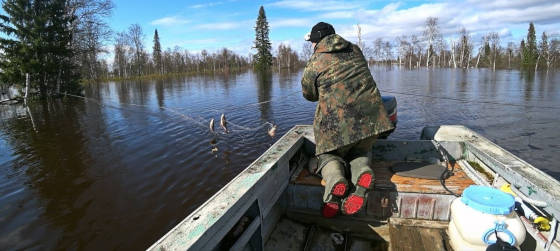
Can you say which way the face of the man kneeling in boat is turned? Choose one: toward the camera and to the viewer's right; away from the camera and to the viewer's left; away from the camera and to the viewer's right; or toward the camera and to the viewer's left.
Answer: away from the camera and to the viewer's left

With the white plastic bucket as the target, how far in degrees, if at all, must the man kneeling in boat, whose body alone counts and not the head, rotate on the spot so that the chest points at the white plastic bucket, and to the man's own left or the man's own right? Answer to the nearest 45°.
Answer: approximately 180°

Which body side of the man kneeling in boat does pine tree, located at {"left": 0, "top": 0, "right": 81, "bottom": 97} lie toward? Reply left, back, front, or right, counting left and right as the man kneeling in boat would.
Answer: front

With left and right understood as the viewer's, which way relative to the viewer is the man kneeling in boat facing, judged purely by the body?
facing away from the viewer and to the left of the viewer
